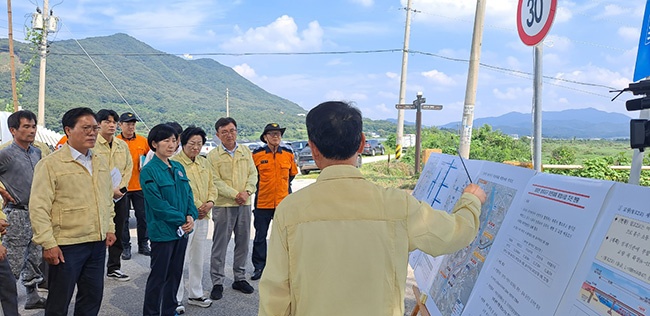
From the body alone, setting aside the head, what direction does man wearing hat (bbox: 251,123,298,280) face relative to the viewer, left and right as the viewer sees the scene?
facing the viewer

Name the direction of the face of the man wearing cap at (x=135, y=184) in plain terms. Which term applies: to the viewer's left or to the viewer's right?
to the viewer's right

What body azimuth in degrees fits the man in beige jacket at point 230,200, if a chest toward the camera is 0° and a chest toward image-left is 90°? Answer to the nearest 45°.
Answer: approximately 315°

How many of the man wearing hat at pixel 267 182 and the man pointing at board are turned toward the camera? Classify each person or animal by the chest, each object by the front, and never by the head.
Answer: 1

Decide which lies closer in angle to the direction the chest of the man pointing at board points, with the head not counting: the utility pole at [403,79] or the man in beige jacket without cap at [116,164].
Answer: the utility pole

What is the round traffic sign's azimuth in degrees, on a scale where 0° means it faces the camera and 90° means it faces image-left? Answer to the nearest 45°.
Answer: approximately 45°

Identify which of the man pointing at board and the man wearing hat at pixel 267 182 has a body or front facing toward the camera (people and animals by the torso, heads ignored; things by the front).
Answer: the man wearing hat

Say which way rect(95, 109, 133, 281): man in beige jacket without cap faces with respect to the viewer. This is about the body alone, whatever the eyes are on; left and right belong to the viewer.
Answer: facing the viewer and to the right of the viewer

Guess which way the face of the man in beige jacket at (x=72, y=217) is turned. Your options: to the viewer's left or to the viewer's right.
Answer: to the viewer's right

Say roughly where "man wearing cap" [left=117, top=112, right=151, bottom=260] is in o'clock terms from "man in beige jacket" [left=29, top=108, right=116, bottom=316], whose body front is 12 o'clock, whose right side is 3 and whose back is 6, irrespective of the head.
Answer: The man wearing cap is roughly at 8 o'clock from the man in beige jacket.

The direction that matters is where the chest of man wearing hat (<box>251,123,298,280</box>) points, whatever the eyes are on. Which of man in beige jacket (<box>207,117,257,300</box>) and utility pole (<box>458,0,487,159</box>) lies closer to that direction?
the man in beige jacket

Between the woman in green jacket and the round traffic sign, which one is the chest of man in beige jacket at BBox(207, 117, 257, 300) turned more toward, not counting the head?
the round traffic sign

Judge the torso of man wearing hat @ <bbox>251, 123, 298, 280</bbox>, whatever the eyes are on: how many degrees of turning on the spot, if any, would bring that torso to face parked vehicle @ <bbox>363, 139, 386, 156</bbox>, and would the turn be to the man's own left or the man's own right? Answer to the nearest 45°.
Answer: approximately 180°

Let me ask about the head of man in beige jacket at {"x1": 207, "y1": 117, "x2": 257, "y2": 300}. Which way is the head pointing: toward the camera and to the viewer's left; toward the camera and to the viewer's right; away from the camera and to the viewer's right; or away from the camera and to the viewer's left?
toward the camera and to the viewer's right

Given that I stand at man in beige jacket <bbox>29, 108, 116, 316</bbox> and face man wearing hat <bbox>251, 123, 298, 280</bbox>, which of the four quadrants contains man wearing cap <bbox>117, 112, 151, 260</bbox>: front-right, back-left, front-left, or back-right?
front-left

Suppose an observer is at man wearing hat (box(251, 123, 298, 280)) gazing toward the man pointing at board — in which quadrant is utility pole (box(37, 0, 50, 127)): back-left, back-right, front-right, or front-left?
back-right

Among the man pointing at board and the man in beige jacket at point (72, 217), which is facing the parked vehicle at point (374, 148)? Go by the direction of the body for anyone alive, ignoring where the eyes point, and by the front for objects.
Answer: the man pointing at board

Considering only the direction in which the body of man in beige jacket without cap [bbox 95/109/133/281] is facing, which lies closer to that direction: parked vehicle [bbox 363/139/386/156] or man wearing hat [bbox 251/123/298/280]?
the man wearing hat

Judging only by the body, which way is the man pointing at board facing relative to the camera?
away from the camera

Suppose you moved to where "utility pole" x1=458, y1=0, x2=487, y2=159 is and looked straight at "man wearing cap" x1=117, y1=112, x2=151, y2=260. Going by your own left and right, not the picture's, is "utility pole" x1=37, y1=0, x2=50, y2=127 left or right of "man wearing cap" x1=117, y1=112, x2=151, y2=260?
right
